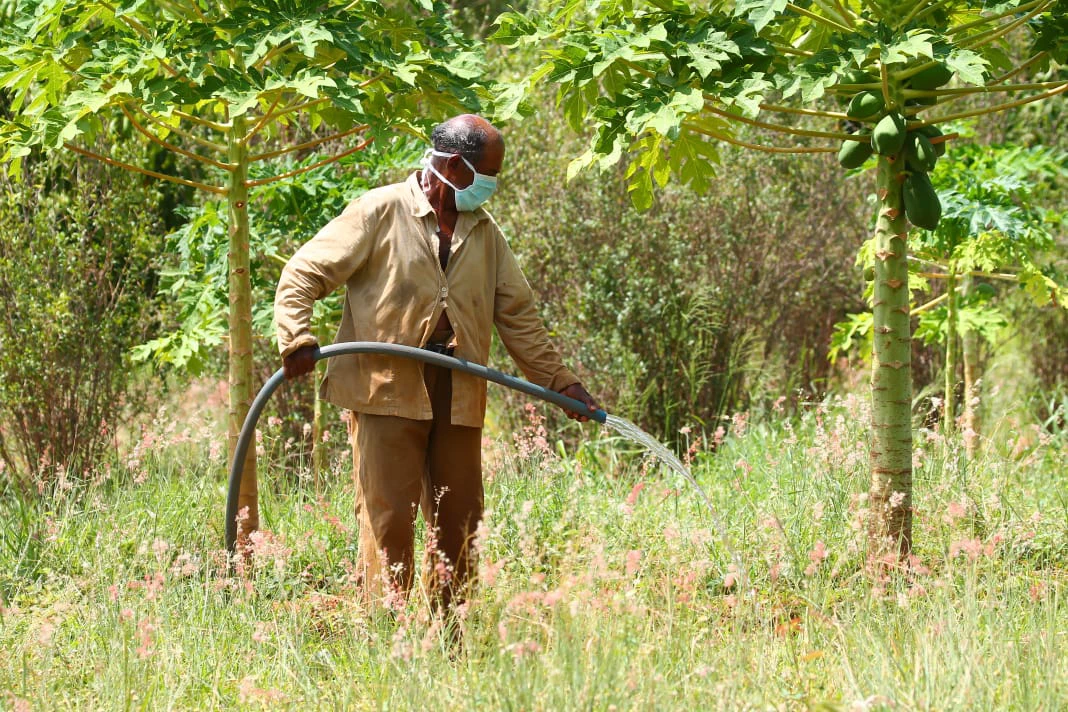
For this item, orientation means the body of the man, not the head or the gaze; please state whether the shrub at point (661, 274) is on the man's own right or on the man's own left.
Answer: on the man's own left

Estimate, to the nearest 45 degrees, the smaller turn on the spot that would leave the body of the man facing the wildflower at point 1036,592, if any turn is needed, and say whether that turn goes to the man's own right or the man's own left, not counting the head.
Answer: approximately 45° to the man's own left

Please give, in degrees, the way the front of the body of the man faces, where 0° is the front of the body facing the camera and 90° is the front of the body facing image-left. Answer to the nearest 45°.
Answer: approximately 315°

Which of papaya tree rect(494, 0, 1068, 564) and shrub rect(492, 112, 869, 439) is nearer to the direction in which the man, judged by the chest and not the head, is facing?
the papaya tree

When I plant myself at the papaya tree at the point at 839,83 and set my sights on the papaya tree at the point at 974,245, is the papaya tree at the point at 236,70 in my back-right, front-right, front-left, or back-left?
back-left

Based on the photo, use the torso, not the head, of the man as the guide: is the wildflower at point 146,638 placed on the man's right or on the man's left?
on the man's right

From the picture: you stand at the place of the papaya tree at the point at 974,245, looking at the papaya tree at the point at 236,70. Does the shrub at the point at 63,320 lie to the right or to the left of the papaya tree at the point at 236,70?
right
